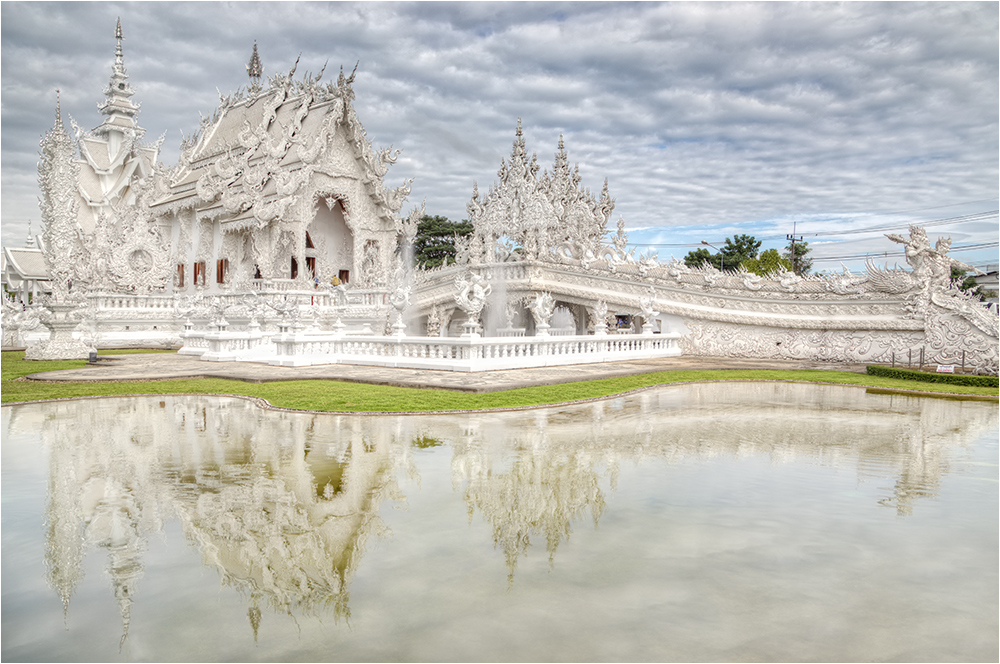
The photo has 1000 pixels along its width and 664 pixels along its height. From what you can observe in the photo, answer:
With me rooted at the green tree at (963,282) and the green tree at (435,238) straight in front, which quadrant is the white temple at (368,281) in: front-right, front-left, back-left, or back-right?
front-left

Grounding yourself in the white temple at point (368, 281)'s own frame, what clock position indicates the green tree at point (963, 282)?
The green tree is roughly at 11 o'clock from the white temple.

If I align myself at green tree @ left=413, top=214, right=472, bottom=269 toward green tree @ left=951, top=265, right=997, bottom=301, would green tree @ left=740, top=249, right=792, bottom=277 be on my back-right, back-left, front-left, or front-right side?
front-left

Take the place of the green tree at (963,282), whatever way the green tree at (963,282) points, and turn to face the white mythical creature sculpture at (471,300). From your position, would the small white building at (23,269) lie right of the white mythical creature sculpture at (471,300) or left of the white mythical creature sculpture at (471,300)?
right

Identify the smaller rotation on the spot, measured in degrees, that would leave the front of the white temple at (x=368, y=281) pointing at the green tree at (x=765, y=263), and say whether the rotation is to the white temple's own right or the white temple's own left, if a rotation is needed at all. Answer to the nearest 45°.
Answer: approximately 90° to the white temple's own left

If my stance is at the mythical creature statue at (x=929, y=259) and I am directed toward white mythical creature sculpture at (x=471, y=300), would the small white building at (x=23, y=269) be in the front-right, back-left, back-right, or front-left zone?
front-right

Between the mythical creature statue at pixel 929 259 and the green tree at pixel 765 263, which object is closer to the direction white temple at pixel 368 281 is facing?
the mythical creature statue

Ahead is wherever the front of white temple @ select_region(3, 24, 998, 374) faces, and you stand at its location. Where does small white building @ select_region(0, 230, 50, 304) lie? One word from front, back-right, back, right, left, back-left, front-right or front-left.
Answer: back

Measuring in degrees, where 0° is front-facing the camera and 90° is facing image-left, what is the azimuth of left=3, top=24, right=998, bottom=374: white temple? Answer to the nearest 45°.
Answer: approximately 315°

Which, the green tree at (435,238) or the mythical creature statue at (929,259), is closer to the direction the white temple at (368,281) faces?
the mythical creature statue

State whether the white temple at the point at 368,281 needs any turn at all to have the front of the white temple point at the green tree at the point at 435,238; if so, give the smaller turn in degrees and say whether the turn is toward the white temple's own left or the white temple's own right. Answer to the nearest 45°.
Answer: approximately 135° to the white temple's own left
